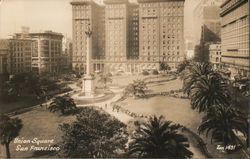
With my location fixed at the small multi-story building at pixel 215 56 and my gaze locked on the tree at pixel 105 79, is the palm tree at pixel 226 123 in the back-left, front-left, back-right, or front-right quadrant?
front-left

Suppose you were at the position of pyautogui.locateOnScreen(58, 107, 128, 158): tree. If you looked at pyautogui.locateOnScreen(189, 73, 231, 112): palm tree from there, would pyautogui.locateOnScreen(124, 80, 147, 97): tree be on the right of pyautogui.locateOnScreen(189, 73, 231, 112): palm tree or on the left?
left

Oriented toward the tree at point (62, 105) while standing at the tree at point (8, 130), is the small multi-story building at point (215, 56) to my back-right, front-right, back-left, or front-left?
front-right

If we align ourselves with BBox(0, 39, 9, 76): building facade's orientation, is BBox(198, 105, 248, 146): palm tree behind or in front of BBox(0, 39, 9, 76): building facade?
in front

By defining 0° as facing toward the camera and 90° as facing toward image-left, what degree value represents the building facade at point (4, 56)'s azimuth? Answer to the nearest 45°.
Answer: approximately 315°

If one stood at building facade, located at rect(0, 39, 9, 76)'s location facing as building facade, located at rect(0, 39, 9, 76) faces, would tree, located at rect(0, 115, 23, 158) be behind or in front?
in front
